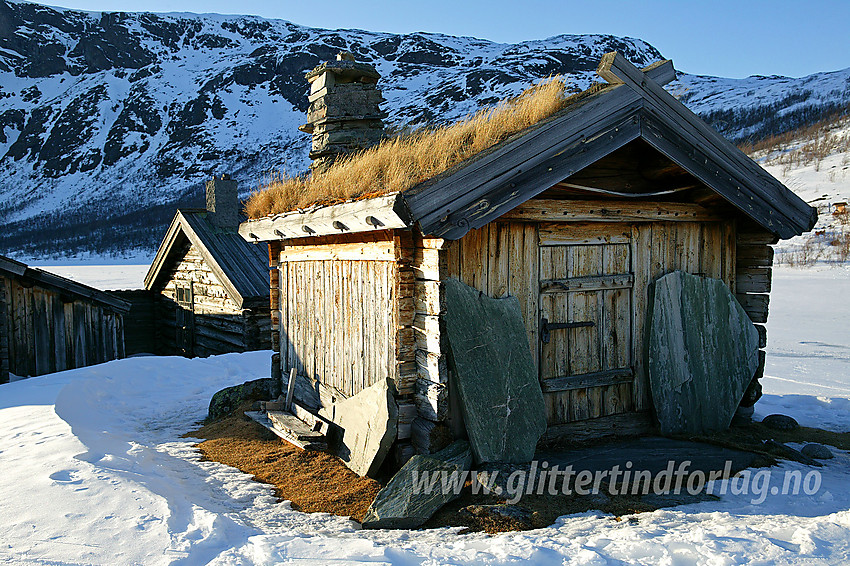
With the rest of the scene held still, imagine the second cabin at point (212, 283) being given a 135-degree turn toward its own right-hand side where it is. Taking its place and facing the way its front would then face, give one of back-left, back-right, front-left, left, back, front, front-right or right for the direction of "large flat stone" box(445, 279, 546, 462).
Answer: back

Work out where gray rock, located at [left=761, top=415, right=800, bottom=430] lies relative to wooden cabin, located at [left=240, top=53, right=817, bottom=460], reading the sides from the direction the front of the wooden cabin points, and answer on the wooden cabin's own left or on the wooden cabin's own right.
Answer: on the wooden cabin's own left

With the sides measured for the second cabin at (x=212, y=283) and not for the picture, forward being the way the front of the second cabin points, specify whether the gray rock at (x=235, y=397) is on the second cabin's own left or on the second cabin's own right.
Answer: on the second cabin's own left

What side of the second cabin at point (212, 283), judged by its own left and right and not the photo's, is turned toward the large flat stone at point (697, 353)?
left

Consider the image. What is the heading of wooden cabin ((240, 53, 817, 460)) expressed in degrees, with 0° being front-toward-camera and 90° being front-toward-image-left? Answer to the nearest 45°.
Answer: approximately 315°

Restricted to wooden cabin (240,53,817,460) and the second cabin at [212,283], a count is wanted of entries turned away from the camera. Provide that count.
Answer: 0

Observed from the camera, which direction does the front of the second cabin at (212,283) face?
facing the viewer and to the left of the viewer

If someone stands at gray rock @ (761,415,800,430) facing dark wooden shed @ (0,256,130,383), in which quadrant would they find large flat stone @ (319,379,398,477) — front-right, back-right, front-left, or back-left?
front-left

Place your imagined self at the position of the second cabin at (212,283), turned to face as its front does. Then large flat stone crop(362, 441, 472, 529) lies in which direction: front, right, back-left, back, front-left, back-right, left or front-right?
front-left

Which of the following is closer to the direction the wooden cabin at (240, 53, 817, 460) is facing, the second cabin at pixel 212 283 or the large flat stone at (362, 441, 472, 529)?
the large flat stone
